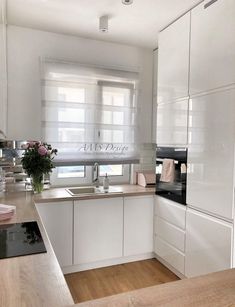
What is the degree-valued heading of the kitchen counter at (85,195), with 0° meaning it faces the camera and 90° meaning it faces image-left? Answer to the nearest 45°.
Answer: approximately 0°

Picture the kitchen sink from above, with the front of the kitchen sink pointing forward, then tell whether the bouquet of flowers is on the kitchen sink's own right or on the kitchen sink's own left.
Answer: on the kitchen sink's own right

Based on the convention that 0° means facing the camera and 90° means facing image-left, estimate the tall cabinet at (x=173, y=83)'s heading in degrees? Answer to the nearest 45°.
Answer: approximately 45°
